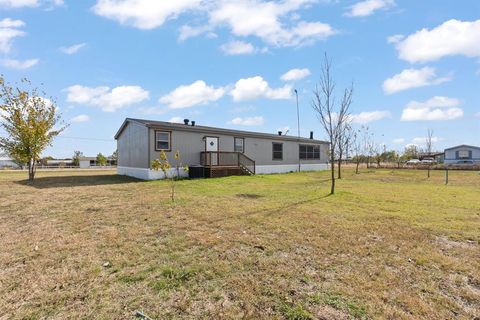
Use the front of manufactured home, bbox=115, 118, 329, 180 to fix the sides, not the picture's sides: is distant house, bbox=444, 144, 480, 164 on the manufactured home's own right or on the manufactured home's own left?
on the manufactured home's own left

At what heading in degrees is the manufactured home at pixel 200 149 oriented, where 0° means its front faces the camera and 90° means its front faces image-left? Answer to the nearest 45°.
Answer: approximately 315°
